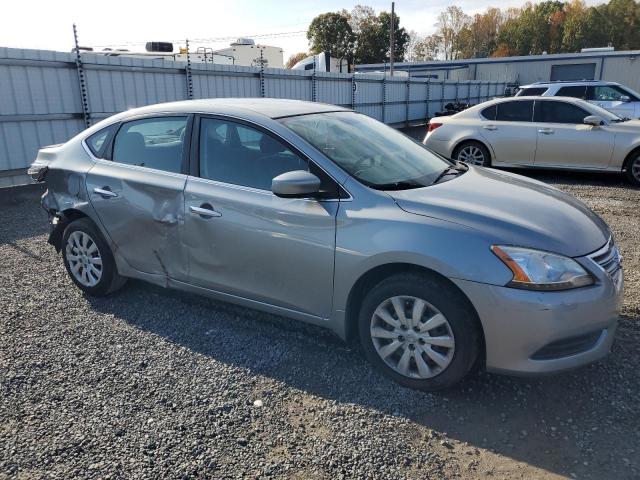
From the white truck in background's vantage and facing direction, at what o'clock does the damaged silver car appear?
The damaged silver car is roughly at 9 o'clock from the white truck in background.

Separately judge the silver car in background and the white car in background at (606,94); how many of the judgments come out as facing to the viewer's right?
2

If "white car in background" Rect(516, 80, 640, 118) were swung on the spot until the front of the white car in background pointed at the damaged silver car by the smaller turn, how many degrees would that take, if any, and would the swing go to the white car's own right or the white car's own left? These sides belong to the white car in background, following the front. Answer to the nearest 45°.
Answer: approximately 90° to the white car's own right

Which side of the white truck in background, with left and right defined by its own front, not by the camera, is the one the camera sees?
left

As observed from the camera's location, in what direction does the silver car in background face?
facing to the right of the viewer

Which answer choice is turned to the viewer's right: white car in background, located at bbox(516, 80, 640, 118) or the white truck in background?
the white car in background

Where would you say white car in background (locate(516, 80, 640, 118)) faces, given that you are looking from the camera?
facing to the right of the viewer

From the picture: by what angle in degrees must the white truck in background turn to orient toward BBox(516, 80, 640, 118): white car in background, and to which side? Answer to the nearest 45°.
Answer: approximately 135° to its left

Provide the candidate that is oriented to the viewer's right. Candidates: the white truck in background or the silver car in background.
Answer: the silver car in background
